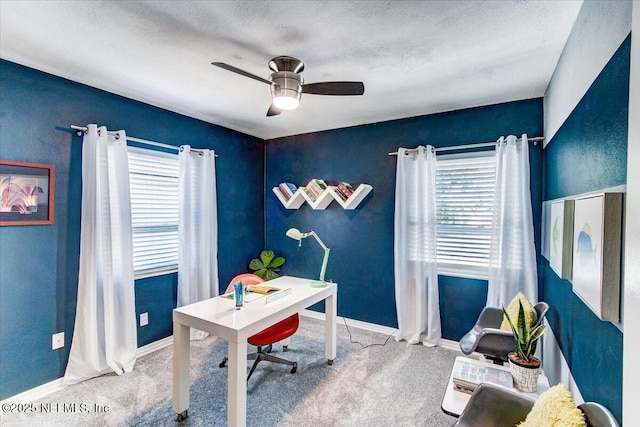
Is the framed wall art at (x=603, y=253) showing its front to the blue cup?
yes

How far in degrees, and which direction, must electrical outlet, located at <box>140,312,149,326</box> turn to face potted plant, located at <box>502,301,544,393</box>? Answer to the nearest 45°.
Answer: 0° — it already faces it

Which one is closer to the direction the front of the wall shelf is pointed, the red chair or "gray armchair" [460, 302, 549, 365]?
the red chair

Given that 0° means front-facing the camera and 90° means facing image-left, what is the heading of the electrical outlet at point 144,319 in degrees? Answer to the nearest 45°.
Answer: approximately 315°

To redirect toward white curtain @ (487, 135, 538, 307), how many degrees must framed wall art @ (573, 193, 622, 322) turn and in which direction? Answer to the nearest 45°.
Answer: approximately 90° to its right

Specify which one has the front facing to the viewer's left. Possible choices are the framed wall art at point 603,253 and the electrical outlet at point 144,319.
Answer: the framed wall art

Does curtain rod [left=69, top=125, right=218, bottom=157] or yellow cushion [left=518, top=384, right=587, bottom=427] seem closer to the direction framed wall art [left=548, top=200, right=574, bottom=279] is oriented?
the curtain rod

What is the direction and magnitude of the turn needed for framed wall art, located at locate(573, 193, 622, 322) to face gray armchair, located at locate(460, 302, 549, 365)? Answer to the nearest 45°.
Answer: approximately 45° to its right

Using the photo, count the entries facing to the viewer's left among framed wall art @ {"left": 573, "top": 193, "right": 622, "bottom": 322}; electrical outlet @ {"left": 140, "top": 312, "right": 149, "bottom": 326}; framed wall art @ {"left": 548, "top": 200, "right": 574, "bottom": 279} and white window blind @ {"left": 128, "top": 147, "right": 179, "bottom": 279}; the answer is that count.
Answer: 2

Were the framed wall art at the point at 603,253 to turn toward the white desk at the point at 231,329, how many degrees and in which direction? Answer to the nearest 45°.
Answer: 0° — it already faces it
